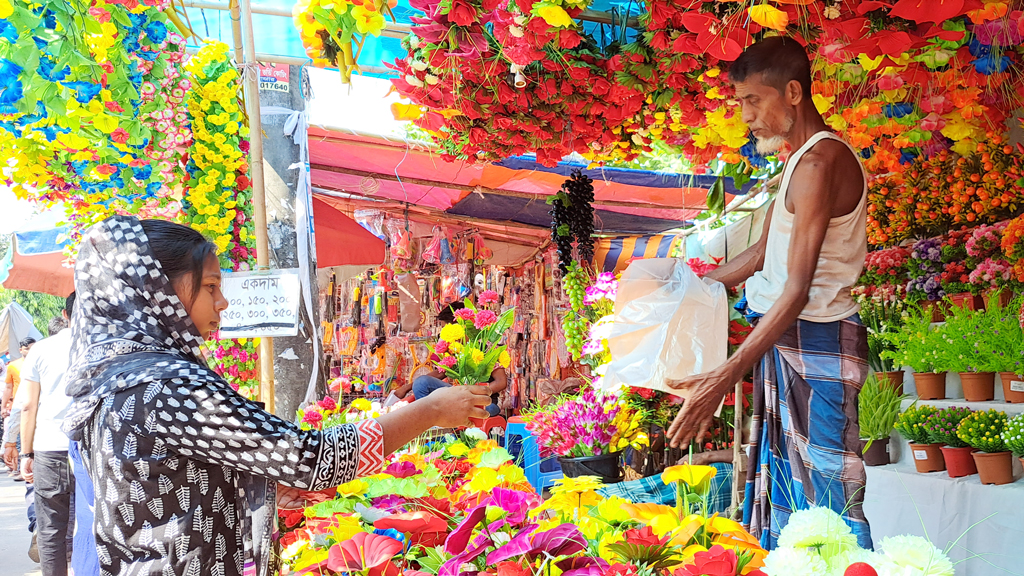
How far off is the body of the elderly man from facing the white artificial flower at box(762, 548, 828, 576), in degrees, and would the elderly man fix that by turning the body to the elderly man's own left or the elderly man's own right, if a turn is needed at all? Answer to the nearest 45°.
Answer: approximately 90° to the elderly man's own left

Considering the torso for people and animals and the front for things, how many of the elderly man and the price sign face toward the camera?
1

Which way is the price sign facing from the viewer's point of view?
toward the camera

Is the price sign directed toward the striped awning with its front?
no

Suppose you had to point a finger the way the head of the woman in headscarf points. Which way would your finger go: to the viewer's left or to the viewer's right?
to the viewer's right

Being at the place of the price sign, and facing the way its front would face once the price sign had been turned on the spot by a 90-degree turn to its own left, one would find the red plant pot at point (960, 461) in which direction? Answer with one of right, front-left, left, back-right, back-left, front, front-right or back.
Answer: front

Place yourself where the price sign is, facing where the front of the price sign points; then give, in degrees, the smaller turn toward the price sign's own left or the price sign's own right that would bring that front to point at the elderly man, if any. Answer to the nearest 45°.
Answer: approximately 45° to the price sign's own left

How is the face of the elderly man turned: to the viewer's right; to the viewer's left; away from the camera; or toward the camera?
to the viewer's left

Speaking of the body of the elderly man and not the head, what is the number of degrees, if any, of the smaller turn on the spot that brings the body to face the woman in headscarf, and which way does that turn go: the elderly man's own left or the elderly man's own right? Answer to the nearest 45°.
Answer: approximately 45° to the elderly man's own left

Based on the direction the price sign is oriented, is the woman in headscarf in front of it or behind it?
in front

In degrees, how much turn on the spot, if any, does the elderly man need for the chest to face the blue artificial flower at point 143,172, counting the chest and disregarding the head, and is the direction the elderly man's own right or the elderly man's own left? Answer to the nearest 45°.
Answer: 0° — they already face it

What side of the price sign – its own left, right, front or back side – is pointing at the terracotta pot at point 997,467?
left

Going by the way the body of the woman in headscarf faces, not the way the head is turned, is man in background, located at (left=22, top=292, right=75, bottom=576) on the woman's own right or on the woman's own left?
on the woman's own left

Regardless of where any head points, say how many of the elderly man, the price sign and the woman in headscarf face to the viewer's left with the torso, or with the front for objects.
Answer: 1

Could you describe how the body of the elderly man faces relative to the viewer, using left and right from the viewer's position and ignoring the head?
facing to the left of the viewer

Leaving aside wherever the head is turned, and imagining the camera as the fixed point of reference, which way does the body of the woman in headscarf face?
to the viewer's right

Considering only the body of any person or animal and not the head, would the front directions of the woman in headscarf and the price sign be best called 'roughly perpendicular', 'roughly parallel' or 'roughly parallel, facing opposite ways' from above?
roughly perpendicular
